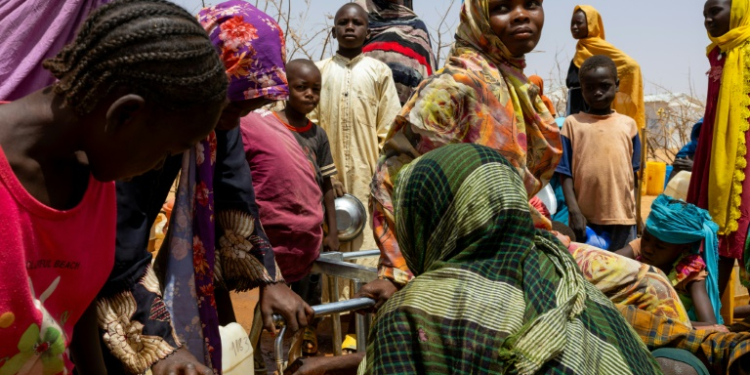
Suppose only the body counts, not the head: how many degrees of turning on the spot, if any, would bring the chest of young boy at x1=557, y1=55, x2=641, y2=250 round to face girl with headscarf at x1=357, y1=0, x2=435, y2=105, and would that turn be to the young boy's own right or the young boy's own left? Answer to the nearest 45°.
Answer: approximately 90° to the young boy's own right

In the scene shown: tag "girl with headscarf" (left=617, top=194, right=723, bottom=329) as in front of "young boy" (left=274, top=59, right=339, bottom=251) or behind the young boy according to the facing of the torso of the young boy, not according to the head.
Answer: in front

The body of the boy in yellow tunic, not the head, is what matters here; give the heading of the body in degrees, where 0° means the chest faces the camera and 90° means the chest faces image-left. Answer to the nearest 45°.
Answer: approximately 0°

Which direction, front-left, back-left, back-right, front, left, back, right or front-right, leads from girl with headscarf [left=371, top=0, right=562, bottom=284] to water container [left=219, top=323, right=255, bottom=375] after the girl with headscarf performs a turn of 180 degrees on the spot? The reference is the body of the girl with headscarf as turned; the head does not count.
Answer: left

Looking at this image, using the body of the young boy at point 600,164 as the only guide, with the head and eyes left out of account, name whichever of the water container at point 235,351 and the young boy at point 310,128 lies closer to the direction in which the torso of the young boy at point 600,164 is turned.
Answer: the water container

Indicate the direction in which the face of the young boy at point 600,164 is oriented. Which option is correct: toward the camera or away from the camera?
toward the camera

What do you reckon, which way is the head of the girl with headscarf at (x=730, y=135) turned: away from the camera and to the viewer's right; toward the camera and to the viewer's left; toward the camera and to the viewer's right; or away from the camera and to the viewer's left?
toward the camera and to the viewer's left

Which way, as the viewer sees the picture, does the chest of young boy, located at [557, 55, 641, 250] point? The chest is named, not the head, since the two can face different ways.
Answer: toward the camera

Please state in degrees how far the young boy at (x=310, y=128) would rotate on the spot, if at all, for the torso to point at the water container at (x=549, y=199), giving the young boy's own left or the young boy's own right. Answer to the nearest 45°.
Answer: approximately 45° to the young boy's own left

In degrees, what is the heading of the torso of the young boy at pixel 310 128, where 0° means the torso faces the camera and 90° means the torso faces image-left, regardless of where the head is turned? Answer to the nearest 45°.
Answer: approximately 315°

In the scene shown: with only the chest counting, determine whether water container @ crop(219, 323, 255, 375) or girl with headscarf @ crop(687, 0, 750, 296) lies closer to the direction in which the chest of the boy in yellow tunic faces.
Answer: the water container

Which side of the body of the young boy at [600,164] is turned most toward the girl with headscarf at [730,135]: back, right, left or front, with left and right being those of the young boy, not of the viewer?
left

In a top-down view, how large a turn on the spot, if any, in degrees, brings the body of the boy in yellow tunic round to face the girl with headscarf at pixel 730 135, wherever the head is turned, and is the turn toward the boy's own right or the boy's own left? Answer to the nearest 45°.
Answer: approximately 90° to the boy's own left

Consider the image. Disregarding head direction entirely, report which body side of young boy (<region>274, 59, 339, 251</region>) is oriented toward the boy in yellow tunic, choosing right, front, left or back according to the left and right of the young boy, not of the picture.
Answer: left
